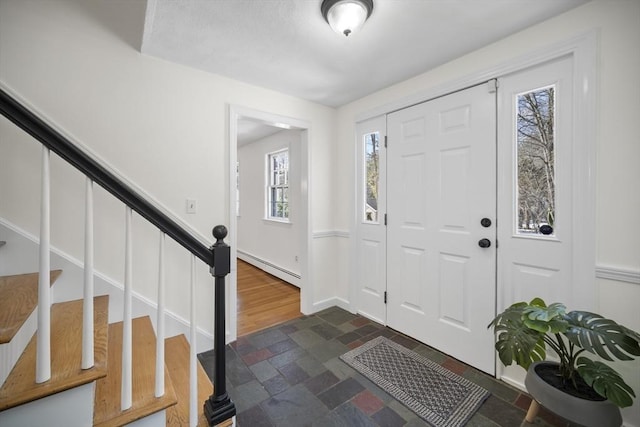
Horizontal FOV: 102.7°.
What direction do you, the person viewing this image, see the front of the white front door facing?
facing the viewer and to the left of the viewer

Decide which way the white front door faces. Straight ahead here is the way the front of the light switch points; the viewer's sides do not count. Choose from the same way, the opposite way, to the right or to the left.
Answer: to the right

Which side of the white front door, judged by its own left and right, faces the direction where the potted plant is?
left

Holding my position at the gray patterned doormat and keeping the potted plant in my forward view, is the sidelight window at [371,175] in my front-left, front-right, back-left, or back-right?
back-left

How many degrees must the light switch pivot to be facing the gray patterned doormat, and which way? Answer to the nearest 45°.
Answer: approximately 45° to its left

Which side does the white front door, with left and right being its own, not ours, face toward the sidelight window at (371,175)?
right

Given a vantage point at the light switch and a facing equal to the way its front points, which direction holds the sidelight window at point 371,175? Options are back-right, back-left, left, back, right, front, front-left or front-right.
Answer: left

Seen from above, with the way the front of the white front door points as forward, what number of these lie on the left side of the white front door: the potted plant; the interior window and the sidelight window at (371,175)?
1
